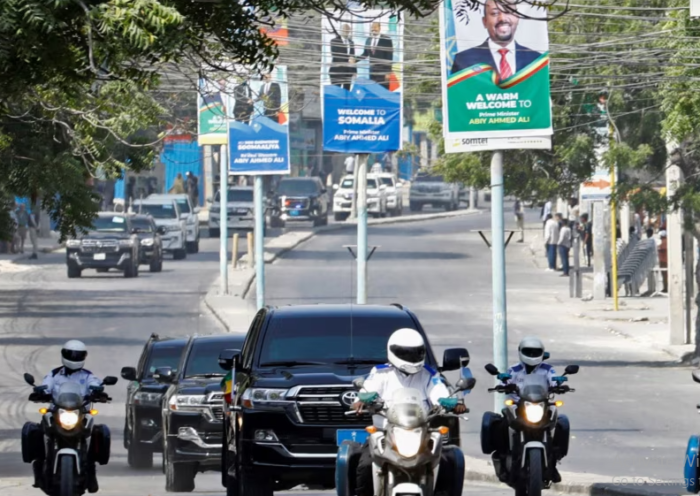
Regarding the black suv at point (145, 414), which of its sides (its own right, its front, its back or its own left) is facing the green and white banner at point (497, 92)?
left

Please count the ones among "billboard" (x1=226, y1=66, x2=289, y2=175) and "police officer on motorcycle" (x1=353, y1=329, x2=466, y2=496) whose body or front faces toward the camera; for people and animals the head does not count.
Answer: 2
